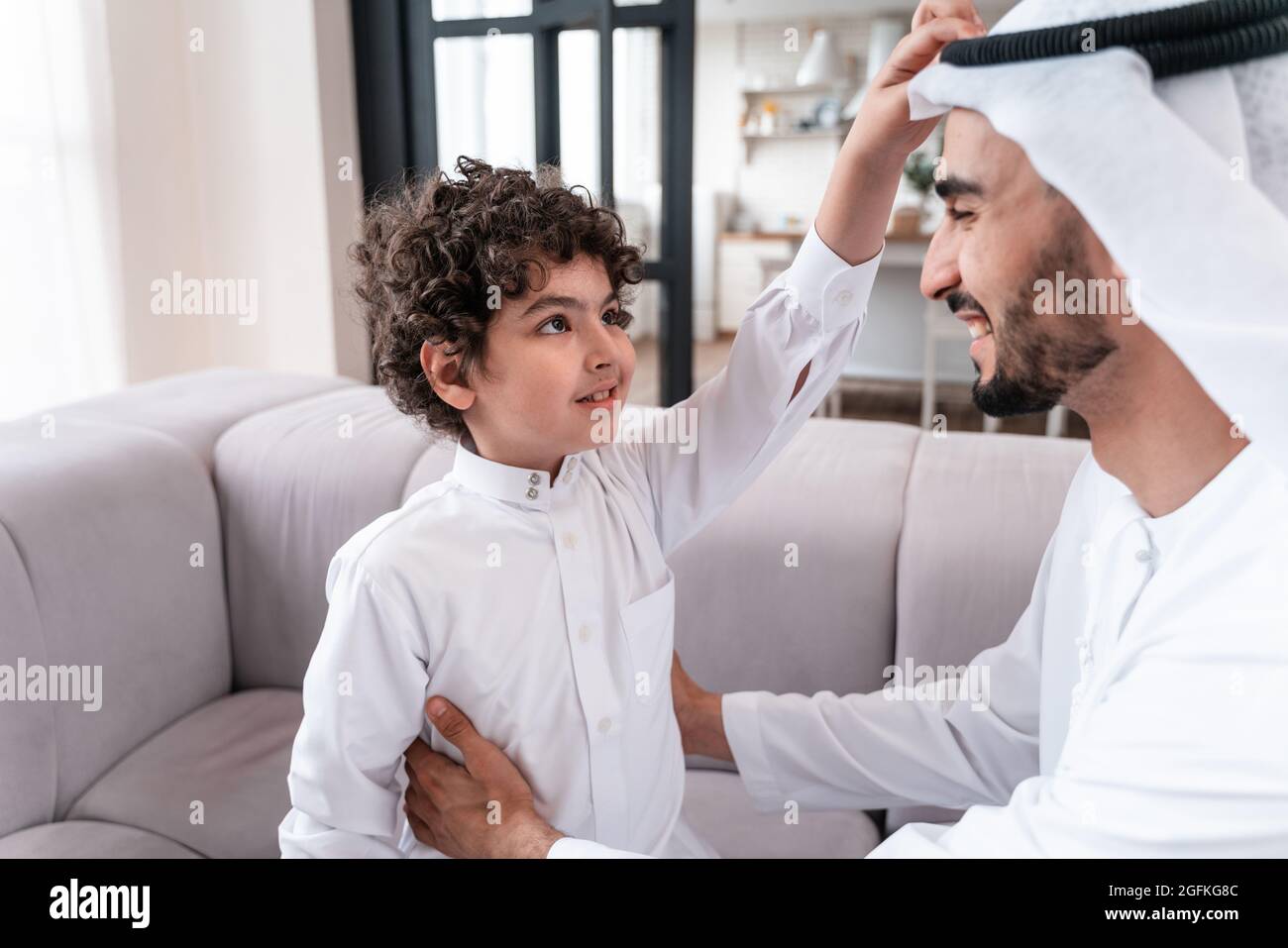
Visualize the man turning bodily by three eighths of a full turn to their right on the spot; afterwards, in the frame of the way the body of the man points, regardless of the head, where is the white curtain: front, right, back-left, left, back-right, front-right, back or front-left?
left

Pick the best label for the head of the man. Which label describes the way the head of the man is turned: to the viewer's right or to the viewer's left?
to the viewer's left

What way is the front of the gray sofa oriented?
toward the camera

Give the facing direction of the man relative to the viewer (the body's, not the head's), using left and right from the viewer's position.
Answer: facing to the left of the viewer
